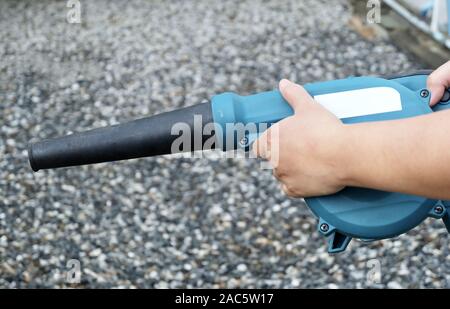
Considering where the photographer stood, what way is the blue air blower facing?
facing to the left of the viewer
